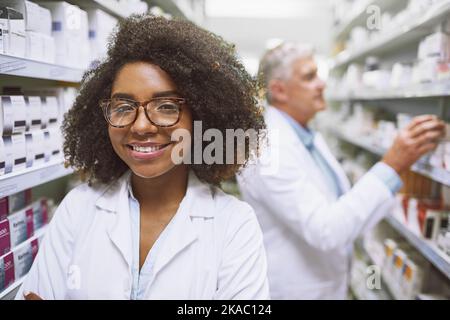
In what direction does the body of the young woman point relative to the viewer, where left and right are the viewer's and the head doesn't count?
facing the viewer

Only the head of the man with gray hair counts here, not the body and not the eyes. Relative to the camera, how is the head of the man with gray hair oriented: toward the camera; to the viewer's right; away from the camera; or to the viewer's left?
to the viewer's right

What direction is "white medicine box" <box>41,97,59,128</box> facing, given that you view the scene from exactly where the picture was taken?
facing the viewer and to the right of the viewer

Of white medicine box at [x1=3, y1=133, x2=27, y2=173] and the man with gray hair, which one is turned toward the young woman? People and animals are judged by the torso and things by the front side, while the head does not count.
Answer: the white medicine box

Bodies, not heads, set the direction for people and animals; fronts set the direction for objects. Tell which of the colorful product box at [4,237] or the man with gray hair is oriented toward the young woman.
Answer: the colorful product box

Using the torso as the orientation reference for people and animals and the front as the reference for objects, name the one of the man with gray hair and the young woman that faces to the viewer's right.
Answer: the man with gray hair

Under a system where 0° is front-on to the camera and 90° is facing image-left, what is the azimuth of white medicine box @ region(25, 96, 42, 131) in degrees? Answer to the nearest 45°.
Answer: approximately 315°

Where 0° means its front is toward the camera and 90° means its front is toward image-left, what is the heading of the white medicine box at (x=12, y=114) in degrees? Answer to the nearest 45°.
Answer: approximately 315°

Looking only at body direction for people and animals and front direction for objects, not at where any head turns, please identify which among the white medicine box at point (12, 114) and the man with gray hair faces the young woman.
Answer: the white medicine box

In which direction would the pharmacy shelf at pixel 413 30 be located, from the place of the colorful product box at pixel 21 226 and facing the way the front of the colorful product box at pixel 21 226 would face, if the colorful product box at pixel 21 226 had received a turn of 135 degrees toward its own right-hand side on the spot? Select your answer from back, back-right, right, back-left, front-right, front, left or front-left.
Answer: back

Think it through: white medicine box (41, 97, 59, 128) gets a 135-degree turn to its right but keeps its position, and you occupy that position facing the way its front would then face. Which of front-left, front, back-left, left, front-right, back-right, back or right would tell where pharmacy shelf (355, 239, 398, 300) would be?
back

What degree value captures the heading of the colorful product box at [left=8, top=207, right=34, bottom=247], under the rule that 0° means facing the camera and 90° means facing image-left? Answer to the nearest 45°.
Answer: approximately 315°

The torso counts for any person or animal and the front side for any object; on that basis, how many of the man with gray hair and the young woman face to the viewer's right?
1

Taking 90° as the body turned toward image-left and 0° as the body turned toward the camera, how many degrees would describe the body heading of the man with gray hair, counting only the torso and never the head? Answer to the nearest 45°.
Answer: approximately 270°

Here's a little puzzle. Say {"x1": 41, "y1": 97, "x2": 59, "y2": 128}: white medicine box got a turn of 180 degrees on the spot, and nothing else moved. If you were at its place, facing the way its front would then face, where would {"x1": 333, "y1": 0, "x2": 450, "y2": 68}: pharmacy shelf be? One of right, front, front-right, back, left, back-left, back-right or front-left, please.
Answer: back-right
